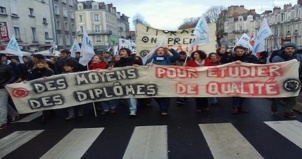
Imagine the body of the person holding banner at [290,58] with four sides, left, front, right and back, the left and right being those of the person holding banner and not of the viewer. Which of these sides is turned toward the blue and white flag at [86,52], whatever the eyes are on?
right

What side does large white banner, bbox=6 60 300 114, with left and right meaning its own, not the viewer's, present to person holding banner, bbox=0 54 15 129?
right

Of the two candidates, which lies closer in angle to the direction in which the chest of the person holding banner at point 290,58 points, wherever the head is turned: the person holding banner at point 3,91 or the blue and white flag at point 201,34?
the person holding banner

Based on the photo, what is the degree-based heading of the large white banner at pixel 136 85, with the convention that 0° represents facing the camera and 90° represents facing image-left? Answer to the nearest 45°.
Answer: approximately 0°

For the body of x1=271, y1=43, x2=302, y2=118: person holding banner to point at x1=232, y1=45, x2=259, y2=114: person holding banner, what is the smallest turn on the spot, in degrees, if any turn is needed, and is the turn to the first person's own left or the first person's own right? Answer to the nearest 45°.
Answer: approximately 90° to the first person's own right
